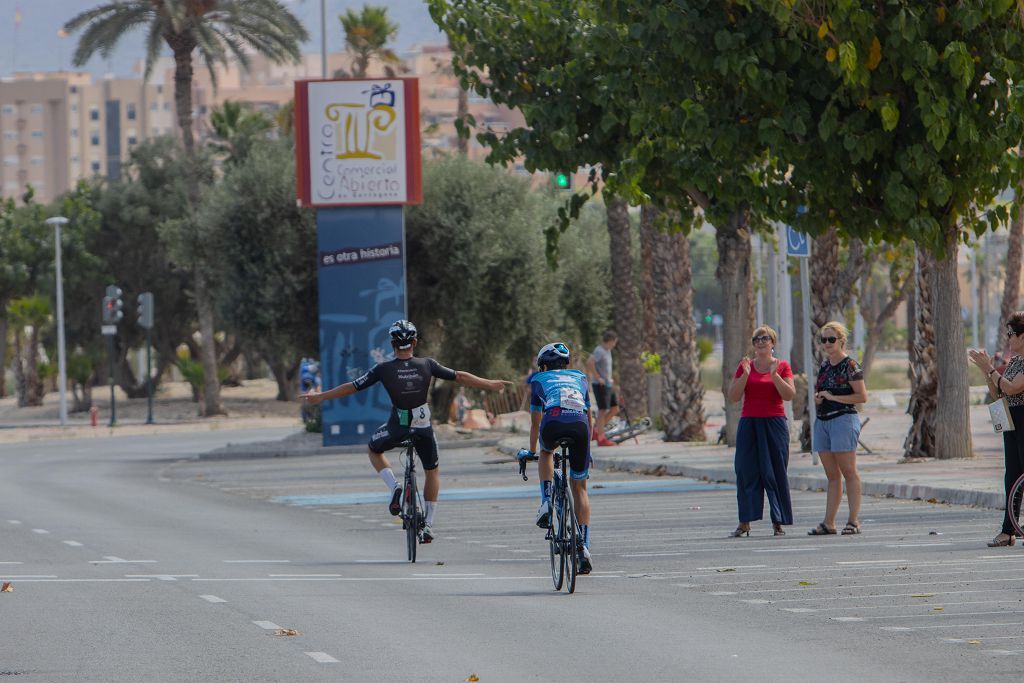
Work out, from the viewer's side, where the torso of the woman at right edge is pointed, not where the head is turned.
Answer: to the viewer's left

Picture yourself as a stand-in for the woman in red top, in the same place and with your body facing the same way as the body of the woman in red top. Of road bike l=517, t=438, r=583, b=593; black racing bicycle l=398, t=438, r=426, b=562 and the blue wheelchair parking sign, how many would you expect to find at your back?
1

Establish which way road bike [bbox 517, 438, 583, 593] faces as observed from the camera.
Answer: facing away from the viewer

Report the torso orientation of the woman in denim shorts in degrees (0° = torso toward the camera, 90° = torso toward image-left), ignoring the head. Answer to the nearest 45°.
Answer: approximately 45°

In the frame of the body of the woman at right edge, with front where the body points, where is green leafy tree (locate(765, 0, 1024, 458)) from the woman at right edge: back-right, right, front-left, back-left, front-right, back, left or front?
right

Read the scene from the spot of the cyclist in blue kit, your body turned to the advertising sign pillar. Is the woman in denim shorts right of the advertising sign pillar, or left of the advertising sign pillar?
right

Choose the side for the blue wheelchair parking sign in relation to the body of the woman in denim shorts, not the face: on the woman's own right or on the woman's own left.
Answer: on the woman's own right

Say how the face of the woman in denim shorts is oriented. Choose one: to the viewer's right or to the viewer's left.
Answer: to the viewer's left

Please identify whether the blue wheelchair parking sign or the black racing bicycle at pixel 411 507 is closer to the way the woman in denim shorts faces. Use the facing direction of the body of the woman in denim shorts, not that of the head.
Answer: the black racing bicycle

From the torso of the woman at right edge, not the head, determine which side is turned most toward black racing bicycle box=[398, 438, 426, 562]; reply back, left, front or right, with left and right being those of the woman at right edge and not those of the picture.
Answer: front

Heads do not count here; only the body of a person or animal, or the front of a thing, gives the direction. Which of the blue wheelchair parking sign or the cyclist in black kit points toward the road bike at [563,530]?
the blue wheelchair parking sign

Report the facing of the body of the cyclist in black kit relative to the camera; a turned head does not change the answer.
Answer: away from the camera

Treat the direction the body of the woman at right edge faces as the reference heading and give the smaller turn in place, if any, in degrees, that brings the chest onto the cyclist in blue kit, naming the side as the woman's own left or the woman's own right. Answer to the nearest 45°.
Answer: approximately 45° to the woman's own left

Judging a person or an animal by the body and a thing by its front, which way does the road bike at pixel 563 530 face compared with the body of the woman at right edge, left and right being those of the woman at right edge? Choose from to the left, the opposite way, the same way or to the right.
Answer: to the right

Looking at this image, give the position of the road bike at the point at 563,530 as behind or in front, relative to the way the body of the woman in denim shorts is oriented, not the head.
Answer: in front

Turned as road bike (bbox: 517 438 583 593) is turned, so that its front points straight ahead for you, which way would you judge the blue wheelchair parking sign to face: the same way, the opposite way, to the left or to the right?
the opposite way

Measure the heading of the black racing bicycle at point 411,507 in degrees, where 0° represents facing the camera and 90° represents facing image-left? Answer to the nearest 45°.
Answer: approximately 180°
